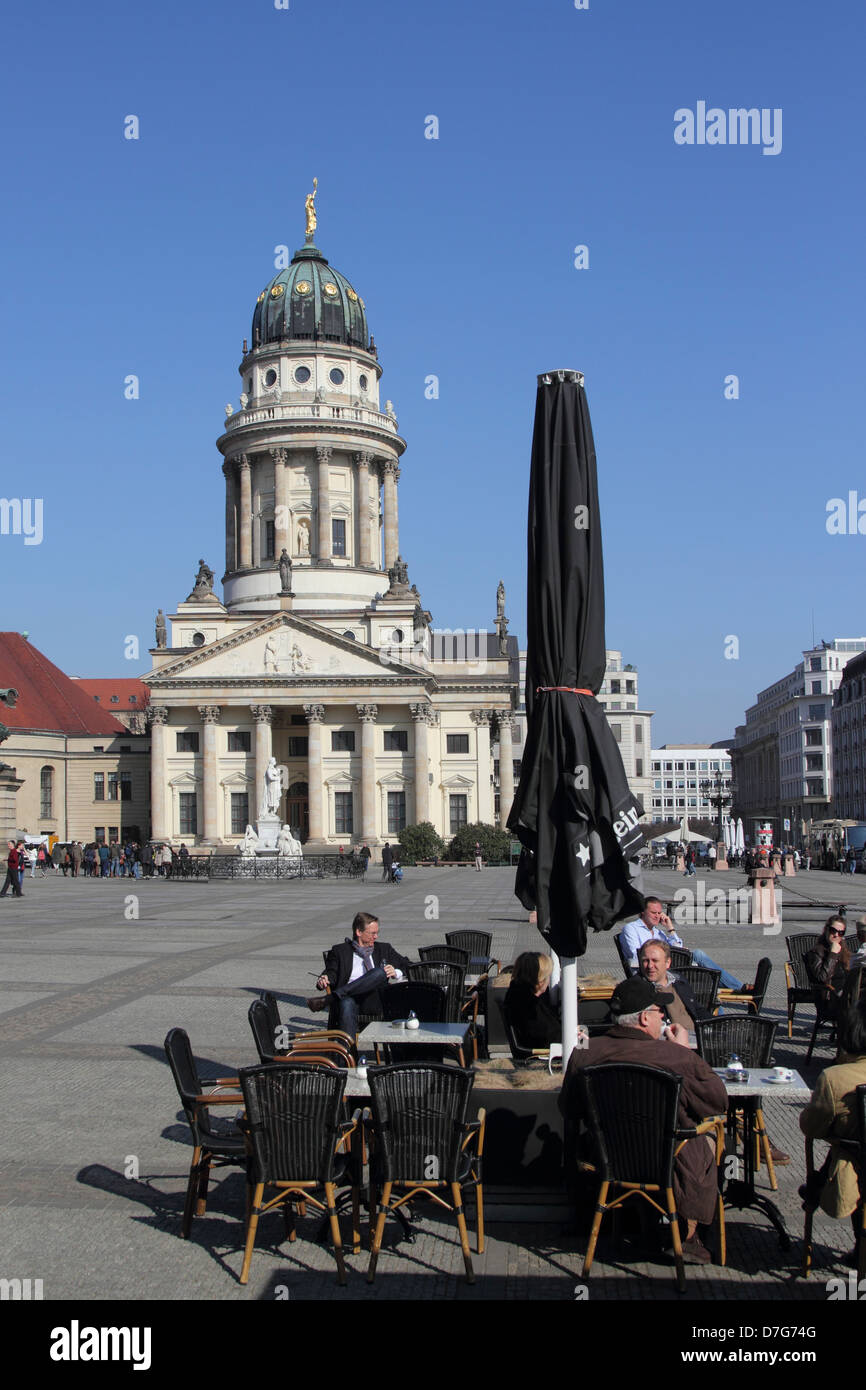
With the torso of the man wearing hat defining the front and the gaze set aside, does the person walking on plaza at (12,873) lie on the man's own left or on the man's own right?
on the man's own left

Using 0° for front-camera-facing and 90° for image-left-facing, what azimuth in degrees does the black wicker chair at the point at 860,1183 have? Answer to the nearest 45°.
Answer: approximately 135°

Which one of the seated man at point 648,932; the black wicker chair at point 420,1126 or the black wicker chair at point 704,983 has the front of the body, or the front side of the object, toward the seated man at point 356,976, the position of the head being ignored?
the black wicker chair at point 420,1126

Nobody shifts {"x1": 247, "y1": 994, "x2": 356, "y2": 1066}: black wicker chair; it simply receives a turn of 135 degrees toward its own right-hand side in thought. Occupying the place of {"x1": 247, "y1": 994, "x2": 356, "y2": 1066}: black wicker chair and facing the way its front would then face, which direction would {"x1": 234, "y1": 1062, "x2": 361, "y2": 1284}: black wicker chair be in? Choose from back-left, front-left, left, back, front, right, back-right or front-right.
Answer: front-left

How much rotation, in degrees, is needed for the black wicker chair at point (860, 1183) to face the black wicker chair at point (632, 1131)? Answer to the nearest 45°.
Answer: approximately 45° to its left

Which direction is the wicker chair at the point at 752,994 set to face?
to the viewer's left

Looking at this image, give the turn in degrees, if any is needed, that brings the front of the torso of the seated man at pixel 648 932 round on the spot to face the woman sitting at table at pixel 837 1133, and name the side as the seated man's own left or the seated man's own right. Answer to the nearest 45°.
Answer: approximately 45° to the seated man's own right

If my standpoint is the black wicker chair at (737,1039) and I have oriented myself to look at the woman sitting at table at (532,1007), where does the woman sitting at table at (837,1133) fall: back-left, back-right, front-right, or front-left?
back-left

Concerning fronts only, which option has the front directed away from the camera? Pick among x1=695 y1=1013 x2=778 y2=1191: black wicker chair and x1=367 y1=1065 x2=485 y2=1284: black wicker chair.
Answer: x1=367 y1=1065 x2=485 y2=1284: black wicker chair

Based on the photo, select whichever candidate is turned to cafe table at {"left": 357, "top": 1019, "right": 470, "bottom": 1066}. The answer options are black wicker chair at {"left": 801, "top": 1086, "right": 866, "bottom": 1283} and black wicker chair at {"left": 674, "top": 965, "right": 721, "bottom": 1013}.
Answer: black wicker chair at {"left": 801, "top": 1086, "right": 866, "bottom": 1283}

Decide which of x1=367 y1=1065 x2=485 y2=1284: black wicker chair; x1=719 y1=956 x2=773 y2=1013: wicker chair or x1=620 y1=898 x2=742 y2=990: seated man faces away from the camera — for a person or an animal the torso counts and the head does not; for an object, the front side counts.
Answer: the black wicker chair

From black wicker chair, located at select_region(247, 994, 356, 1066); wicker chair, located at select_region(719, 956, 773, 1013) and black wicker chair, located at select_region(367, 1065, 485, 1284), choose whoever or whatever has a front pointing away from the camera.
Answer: black wicker chair, located at select_region(367, 1065, 485, 1284)

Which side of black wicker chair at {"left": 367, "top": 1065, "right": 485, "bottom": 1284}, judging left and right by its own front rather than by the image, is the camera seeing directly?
back

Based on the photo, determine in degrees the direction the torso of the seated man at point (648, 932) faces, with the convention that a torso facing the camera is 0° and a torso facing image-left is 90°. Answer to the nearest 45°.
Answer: approximately 315°
